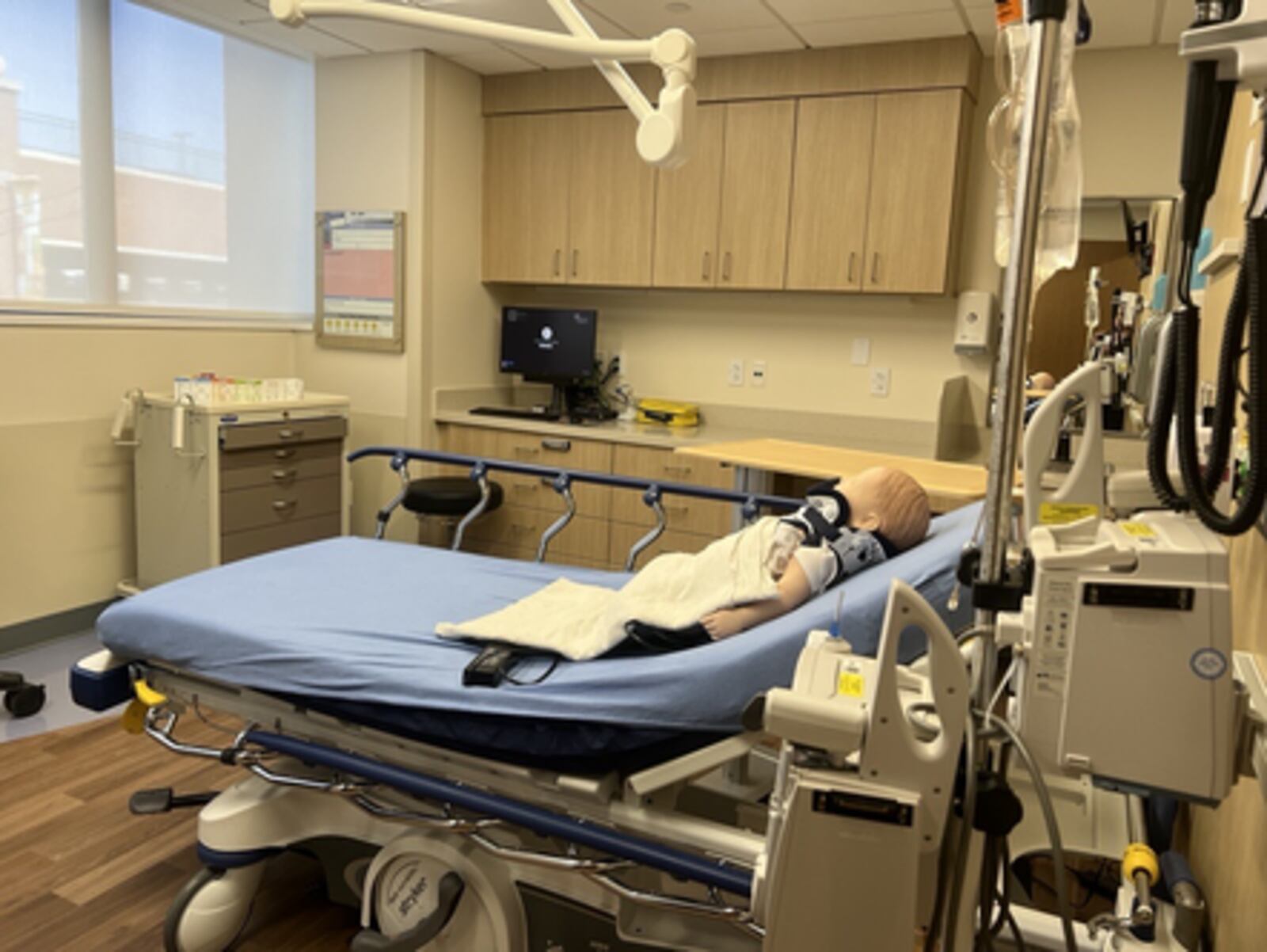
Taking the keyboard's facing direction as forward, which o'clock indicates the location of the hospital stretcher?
The hospital stretcher is roughly at 12 o'clock from the keyboard.

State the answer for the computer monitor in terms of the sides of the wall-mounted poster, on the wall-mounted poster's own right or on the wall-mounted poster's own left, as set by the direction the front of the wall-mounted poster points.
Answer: on the wall-mounted poster's own left

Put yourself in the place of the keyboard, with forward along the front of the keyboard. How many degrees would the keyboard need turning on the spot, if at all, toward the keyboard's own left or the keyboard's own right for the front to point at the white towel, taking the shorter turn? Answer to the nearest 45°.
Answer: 0° — it already faces it

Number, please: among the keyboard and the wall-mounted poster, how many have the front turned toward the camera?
2

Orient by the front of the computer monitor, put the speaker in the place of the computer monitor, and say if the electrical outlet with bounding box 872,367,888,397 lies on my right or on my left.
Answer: on my left

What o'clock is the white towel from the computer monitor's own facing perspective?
The white towel is roughly at 12 o'clock from the computer monitor.
